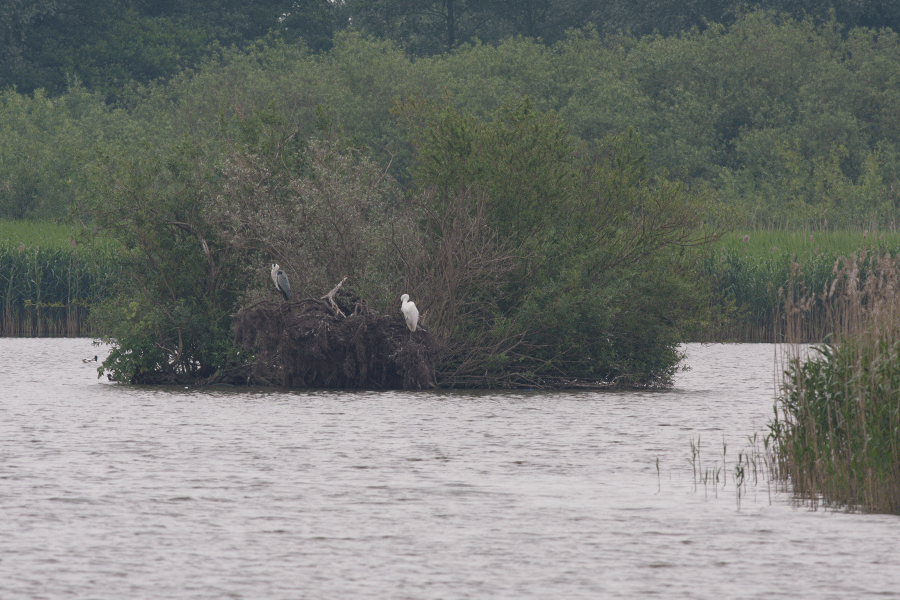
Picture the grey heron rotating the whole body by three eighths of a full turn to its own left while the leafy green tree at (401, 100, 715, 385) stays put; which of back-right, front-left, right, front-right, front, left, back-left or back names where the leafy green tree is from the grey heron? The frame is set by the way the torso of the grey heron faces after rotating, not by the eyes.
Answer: front-left

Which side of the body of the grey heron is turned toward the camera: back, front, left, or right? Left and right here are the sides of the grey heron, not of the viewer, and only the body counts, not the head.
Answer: left
